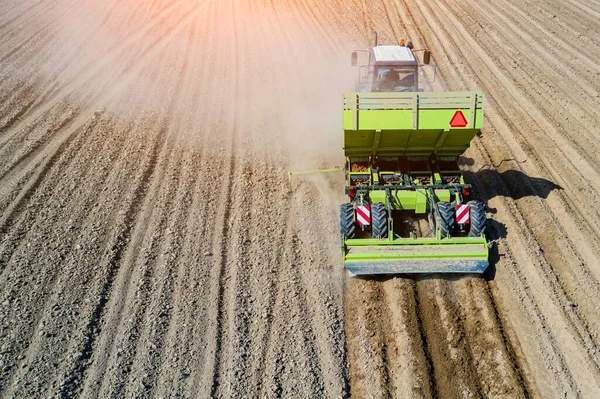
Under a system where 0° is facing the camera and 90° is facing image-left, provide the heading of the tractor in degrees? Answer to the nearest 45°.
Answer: approximately 180°
